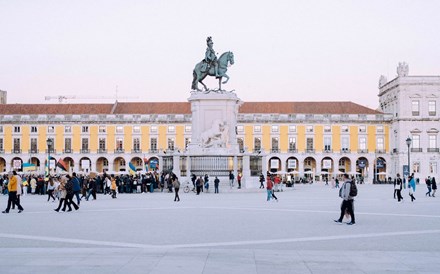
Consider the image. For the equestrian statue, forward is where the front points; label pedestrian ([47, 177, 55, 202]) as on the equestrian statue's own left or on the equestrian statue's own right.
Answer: on the equestrian statue's own right

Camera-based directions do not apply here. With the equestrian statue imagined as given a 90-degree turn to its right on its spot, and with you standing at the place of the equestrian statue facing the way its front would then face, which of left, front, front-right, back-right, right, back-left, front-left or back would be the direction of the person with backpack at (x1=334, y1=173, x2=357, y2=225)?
front

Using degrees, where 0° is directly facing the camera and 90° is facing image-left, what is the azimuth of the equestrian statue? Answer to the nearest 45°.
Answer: approximately 270°
